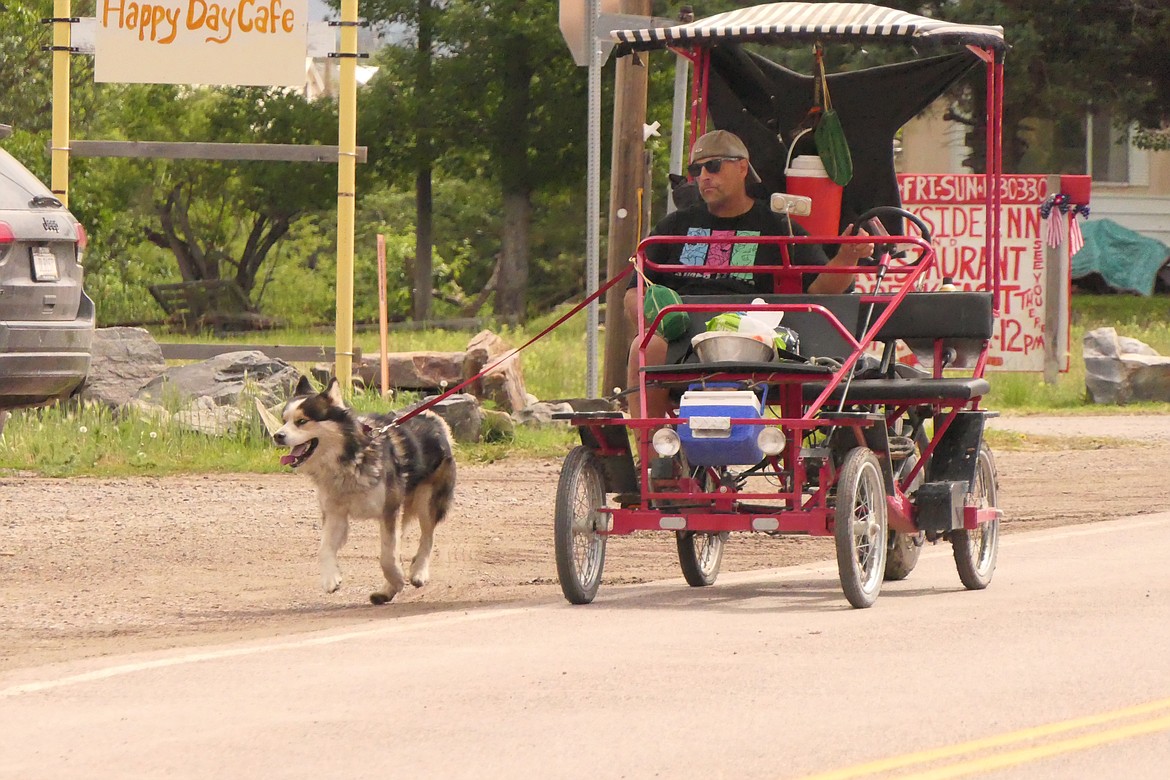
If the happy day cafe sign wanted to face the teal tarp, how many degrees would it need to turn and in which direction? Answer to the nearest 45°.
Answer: approximately 135° to its left

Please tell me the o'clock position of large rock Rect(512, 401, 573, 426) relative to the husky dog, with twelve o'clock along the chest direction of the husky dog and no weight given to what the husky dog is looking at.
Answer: The large rock is roughly at 5 o'clock from the husky dog.

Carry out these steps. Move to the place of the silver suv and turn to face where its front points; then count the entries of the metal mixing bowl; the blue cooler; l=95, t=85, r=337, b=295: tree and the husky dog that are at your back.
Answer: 3

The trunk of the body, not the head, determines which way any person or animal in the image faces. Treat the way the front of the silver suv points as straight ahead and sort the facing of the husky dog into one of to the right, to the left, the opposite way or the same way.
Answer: to the left

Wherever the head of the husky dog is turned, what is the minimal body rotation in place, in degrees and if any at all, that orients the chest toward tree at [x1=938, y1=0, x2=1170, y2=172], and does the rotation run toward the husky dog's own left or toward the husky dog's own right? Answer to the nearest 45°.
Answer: approximately 180°

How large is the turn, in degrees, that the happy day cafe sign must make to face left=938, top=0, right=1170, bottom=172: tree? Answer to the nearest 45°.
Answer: approximately 135° to its left

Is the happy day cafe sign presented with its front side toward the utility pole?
no

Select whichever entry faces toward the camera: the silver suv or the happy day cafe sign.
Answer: the happy day cafe sign

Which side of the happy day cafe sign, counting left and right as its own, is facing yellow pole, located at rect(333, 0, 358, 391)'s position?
left

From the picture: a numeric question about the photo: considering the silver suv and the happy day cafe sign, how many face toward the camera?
1

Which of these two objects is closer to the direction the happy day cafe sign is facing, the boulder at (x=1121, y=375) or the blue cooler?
the blue cooler

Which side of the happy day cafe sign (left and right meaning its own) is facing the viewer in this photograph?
front

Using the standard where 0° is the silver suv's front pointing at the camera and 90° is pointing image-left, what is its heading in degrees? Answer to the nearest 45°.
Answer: approximately 135°

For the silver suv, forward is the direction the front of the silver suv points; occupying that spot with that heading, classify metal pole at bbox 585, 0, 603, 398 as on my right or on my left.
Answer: on my right

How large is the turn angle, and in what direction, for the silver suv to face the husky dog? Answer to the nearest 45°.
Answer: approximately 180°

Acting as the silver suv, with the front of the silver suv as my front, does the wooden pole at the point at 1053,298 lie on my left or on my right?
on my right

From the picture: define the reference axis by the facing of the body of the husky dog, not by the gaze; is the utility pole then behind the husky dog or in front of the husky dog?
behind

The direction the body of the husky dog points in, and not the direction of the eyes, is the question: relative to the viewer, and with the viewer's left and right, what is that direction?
facing the viewer and to the left of the viewer

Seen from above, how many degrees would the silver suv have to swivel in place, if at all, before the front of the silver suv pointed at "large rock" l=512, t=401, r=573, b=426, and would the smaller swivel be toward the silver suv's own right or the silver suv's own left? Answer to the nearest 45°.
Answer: approximately 90° to the silver suv's own right
